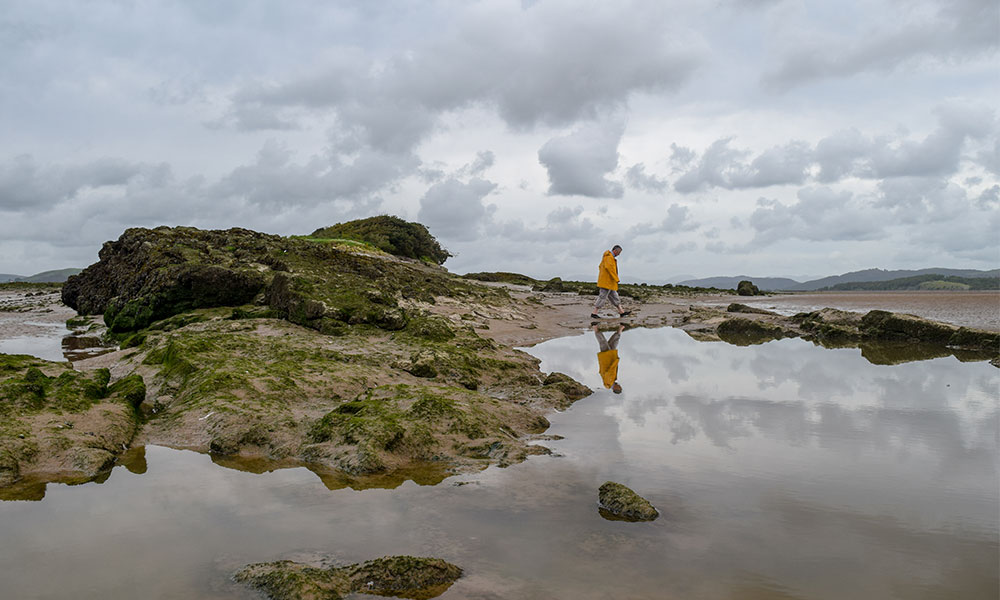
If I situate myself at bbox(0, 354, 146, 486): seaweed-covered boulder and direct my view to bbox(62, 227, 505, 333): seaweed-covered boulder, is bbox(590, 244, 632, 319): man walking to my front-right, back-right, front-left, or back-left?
front-right

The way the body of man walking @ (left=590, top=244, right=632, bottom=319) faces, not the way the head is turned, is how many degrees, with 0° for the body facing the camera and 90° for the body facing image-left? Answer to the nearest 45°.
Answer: approximately 270°

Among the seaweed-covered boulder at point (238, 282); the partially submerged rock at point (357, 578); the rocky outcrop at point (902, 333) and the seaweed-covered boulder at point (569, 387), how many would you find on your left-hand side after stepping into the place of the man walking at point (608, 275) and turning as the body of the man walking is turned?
0

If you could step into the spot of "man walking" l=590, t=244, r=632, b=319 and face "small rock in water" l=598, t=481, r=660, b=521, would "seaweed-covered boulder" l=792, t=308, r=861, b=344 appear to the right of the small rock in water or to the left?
left

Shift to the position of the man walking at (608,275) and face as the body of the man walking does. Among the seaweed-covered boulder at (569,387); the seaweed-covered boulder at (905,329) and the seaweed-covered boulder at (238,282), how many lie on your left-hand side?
0

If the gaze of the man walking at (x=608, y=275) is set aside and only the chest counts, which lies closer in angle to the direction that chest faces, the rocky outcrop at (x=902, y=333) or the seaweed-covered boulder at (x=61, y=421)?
the rocky outcrop

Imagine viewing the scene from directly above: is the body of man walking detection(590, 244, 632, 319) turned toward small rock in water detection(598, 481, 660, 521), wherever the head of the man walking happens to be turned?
no

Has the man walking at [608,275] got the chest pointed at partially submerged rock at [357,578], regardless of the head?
no

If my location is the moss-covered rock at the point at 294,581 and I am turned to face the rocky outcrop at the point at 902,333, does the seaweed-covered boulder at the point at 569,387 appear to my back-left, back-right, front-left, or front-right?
front-left
